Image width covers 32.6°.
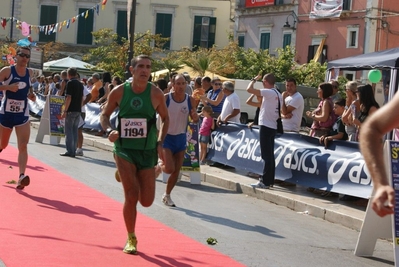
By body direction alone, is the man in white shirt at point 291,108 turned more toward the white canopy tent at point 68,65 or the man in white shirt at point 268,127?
the man in white shirt

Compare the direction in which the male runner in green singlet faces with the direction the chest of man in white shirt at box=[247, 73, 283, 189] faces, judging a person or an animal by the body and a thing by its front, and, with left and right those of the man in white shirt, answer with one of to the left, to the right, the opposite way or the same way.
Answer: to the left

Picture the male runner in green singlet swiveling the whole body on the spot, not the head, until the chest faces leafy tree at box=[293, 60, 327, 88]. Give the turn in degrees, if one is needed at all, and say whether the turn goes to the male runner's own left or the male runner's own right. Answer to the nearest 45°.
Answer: approximately 180°

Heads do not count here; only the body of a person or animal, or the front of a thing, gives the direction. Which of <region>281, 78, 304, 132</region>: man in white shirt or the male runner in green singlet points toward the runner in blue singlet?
the man in white shirt

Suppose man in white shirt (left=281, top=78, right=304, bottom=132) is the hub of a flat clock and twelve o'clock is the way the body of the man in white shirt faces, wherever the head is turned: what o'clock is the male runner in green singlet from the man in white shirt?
The male runner in green singlet is roughly at 11 o'clock from the man in white shirt.

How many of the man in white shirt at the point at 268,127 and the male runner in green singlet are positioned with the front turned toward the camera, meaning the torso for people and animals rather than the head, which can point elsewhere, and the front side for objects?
1

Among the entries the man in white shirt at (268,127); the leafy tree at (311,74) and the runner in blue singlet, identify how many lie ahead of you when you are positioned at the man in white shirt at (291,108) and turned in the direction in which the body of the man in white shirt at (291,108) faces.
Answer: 2

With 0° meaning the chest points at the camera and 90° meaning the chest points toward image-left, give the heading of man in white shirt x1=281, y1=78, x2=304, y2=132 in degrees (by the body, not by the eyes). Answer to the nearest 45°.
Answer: approximately 45°

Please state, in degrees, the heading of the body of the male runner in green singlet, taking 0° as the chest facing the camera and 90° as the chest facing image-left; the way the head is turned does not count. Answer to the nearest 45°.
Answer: approximately 0°

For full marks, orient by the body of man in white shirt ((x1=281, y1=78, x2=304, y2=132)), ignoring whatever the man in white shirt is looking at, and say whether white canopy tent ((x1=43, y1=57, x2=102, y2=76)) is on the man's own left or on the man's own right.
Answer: on the man's own right

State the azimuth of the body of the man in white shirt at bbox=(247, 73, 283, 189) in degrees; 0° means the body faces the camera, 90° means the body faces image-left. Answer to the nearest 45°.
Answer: approximately 90°

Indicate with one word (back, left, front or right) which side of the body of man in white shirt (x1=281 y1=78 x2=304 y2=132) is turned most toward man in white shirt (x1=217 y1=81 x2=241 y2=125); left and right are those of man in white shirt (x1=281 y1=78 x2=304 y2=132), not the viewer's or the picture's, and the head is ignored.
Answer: right
